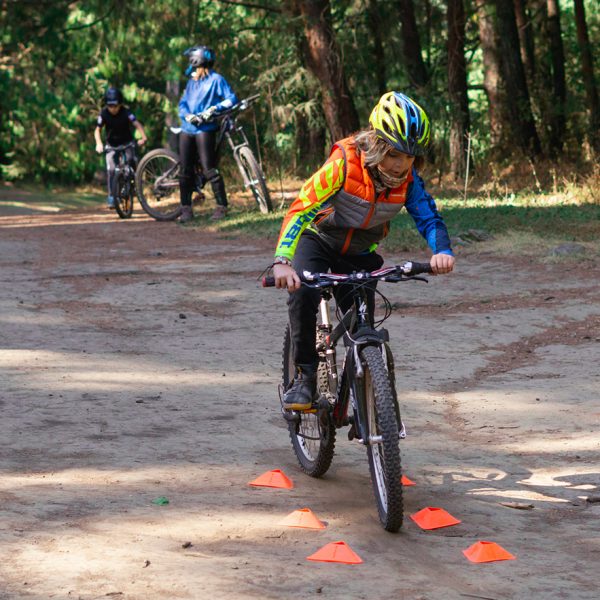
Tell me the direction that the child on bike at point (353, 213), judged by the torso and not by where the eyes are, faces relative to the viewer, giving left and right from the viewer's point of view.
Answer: facing the viewer

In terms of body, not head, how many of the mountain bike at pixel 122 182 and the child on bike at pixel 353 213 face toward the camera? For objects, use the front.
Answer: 2

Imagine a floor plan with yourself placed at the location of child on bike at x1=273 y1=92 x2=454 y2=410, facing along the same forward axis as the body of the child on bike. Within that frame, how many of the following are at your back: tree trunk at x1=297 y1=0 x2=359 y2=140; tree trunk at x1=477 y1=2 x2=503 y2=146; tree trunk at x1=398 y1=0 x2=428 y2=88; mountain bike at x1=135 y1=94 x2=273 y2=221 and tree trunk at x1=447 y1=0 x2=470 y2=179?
5

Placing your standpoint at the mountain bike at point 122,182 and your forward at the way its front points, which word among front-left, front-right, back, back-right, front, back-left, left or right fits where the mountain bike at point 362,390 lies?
front

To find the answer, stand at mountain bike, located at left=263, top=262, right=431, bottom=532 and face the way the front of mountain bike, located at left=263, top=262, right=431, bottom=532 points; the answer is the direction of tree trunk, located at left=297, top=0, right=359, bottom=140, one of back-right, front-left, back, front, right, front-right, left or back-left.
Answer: back

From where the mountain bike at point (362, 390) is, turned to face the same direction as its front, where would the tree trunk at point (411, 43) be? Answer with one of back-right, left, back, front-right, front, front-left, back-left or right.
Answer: back

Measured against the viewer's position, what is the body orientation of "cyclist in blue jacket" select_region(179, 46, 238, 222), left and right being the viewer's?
facing the viewer and to the left of the viewer

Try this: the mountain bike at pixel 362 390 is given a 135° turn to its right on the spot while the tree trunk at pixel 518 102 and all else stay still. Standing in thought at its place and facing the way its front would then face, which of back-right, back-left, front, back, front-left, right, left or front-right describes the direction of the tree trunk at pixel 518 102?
front-right

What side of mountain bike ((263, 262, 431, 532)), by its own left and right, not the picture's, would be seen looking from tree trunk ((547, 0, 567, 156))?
back

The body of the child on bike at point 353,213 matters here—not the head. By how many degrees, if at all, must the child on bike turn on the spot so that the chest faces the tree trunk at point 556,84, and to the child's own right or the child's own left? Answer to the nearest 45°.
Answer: approximately 180°

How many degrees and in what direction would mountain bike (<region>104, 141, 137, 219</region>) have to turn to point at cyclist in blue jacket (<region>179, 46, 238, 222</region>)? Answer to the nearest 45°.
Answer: approximately 45° to its left

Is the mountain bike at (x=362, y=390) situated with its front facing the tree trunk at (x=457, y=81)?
no

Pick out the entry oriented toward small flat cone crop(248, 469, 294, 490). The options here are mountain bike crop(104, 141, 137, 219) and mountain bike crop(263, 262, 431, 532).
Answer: mountain bike crop(104, 141, 137, 219)

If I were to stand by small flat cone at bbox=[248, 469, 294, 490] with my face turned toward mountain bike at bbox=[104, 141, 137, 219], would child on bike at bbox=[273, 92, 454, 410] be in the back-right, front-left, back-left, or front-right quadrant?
back-right

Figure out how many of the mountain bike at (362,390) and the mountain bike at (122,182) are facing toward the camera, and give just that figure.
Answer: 2

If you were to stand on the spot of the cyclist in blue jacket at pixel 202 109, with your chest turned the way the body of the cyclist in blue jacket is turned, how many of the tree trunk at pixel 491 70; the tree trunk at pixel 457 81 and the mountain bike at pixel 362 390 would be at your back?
2

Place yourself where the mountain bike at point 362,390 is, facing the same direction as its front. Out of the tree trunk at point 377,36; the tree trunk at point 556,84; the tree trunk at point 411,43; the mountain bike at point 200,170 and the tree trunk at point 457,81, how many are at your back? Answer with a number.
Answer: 5

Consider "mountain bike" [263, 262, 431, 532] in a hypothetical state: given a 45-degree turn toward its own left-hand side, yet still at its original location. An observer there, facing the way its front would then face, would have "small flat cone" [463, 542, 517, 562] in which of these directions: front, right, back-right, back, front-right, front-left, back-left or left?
front

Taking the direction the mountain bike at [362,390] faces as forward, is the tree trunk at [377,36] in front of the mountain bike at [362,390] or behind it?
behind

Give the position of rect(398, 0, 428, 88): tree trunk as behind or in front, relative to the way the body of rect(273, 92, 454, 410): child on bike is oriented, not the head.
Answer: behind

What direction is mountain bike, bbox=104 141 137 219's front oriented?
toward the camera
